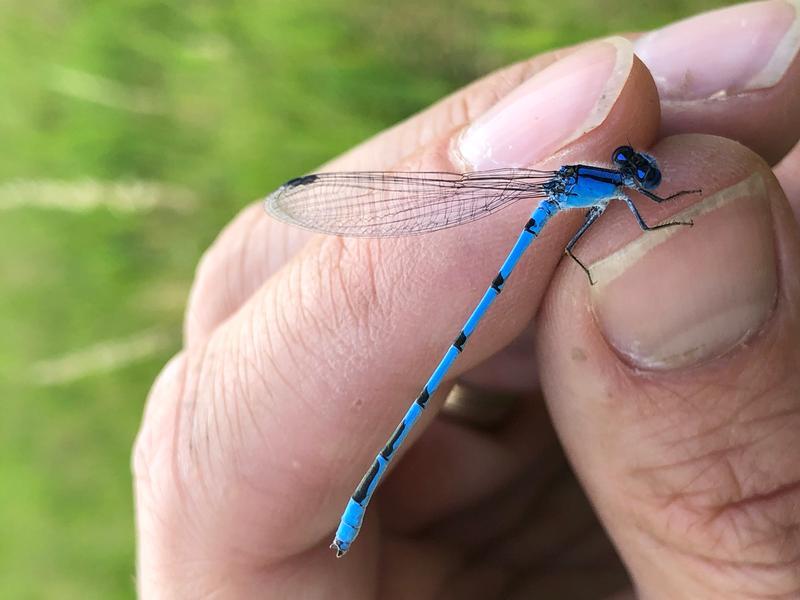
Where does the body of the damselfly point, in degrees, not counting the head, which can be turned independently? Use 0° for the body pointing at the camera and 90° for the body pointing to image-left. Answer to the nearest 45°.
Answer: approximately 270°
